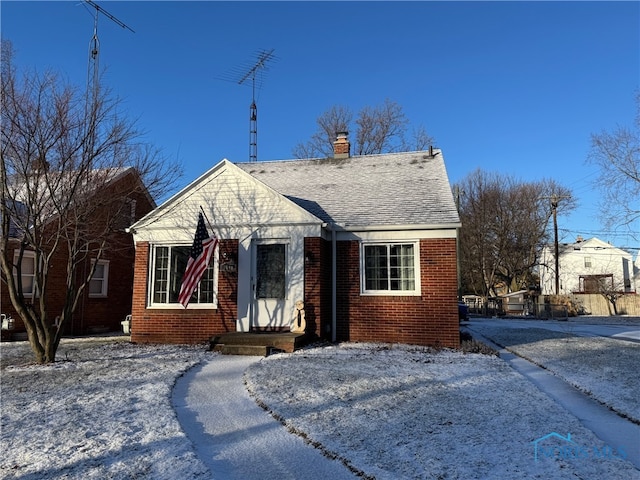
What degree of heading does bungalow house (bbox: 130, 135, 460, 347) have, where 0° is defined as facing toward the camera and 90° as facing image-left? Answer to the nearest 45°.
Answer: approximately 0°

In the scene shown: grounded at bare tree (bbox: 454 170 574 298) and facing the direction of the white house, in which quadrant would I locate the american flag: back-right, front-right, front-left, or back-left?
back-right

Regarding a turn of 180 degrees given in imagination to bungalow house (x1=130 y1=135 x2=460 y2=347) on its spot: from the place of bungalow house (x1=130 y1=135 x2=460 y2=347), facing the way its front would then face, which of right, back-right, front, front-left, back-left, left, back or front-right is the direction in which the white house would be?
front-right

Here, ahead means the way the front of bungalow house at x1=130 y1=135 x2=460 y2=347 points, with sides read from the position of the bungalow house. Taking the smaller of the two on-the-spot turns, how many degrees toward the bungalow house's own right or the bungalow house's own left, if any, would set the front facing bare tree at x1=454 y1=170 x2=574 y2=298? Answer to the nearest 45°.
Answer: approximately 135° to the bungalow house's own left

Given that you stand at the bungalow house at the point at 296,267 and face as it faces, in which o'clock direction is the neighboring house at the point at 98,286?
The neighboring house is roughly at 4 o'clock from the bungalow house.
